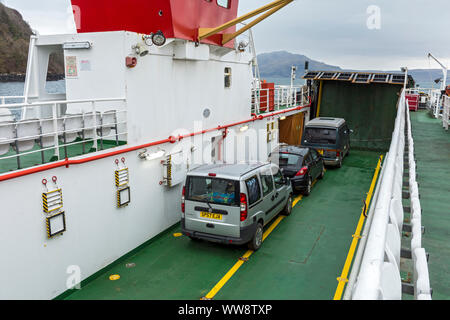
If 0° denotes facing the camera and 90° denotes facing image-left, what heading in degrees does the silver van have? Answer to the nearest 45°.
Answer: approximately 225°

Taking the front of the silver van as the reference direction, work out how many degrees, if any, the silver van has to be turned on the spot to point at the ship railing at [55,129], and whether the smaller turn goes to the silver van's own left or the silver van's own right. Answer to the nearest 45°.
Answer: approximately 135° to the silver van's own left

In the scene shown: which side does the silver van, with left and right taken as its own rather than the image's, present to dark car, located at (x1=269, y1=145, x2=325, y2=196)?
front

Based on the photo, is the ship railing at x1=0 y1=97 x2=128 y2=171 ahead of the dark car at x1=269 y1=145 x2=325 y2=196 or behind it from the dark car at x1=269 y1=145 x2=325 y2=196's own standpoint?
behind

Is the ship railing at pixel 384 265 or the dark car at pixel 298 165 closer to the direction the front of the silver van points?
the dark car

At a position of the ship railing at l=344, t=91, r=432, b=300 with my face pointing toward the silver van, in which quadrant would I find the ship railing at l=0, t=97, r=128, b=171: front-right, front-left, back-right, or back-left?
front-left

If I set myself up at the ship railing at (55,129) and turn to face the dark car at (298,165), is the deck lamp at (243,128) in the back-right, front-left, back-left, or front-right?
front-left

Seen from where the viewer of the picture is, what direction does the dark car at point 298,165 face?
facing away from the viewer and to the right of the viewer

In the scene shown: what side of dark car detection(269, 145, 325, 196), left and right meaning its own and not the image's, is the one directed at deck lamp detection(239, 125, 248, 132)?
left

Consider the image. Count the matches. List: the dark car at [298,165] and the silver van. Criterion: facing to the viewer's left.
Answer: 0

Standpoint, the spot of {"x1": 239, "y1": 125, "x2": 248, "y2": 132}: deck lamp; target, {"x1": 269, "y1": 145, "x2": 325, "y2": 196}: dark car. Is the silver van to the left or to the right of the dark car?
right

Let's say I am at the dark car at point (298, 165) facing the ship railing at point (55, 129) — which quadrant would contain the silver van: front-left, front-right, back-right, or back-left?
front-left

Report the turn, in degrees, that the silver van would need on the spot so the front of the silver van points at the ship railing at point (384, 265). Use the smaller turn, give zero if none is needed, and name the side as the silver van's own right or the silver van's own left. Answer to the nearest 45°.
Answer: approximately 135° to the silver van's own right

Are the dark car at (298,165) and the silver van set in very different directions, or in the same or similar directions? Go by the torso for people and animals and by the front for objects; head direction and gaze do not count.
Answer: same or similar directions
